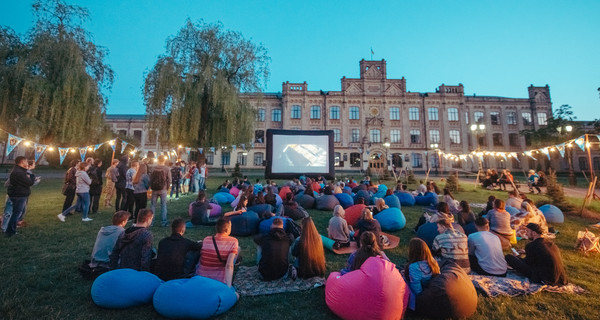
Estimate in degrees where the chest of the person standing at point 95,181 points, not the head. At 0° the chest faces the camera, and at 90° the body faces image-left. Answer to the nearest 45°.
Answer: approximately 225°

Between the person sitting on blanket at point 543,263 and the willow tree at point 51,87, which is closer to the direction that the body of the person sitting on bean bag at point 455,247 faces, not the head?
the willow tree

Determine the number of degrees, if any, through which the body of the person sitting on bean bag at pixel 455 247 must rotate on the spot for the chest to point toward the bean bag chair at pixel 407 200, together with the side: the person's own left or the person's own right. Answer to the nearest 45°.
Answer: approximately 45° to the person's own right

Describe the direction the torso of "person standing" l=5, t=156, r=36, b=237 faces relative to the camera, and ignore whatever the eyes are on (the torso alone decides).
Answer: to the viewer's right

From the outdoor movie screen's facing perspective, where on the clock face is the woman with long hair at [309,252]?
The woman with long hair is roughly at 12 o'clock from the outdoor movie screen.

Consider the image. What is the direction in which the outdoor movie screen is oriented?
toward the camera

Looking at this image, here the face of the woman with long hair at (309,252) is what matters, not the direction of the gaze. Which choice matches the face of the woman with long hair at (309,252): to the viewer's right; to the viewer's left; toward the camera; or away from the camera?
away from the camera

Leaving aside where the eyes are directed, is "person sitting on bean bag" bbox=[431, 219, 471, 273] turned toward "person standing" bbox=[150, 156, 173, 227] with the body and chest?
no

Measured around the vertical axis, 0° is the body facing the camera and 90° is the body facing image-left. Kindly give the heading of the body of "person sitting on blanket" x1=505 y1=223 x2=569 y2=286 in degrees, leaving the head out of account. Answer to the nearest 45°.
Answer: approximately 135°

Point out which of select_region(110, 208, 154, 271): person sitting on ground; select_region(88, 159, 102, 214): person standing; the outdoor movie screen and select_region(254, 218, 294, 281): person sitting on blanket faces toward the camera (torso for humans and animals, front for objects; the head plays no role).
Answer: the outdoor movie screen

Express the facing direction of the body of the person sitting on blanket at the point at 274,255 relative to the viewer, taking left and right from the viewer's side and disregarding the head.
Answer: facing away from the viewer

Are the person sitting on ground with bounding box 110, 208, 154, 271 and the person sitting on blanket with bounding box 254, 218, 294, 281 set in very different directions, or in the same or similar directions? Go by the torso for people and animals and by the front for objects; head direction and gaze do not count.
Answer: same or similar directions

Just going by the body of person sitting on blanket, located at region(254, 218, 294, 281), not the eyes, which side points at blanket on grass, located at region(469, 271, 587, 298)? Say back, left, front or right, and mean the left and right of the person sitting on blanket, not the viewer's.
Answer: right

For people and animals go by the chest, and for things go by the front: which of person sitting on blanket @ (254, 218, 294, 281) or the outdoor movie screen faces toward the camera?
the outdoor movie screen

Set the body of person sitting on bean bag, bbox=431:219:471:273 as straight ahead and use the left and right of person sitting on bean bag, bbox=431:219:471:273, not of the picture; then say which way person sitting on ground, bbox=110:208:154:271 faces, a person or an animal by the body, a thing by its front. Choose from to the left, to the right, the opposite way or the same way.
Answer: the same way

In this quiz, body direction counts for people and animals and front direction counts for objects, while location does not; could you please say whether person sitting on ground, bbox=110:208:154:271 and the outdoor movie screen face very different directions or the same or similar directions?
very different directions

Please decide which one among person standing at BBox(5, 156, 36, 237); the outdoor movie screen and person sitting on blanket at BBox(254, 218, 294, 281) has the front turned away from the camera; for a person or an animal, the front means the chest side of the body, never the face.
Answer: the person sitting on blanket
